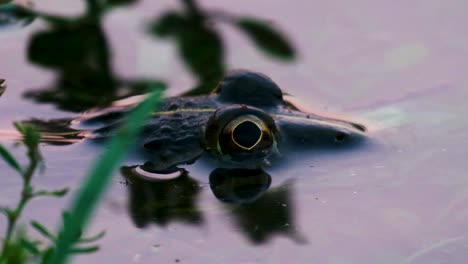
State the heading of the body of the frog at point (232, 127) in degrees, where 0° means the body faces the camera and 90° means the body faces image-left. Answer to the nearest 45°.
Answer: approximately 270°

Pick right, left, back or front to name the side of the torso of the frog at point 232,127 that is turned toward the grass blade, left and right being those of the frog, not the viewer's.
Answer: right
